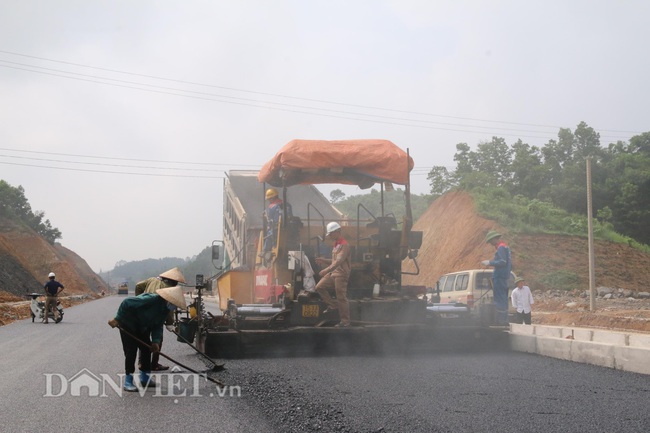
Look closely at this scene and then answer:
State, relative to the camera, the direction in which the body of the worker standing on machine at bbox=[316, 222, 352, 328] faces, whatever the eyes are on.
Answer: to the viewer's left

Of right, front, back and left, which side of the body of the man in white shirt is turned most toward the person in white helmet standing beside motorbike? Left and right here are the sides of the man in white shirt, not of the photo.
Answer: right

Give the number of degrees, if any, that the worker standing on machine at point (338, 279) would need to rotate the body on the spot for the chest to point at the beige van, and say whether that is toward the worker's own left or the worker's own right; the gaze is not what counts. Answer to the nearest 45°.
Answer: approximately 135° to the worker's own right

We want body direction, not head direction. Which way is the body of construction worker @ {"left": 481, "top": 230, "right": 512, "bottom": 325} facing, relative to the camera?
to the viewer's left

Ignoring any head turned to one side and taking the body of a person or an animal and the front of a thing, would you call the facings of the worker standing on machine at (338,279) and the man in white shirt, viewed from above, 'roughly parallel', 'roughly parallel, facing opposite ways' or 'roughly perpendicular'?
roughly perpendicular

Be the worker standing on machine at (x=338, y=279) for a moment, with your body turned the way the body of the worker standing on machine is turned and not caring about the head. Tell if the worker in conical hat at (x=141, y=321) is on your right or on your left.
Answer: on your left

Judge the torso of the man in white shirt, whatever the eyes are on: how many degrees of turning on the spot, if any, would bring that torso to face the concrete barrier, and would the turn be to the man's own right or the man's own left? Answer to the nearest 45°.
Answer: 0° — they already face it

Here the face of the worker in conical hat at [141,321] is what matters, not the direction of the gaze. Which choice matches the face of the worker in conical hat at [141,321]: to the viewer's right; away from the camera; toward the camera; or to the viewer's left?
to the viewer's right
